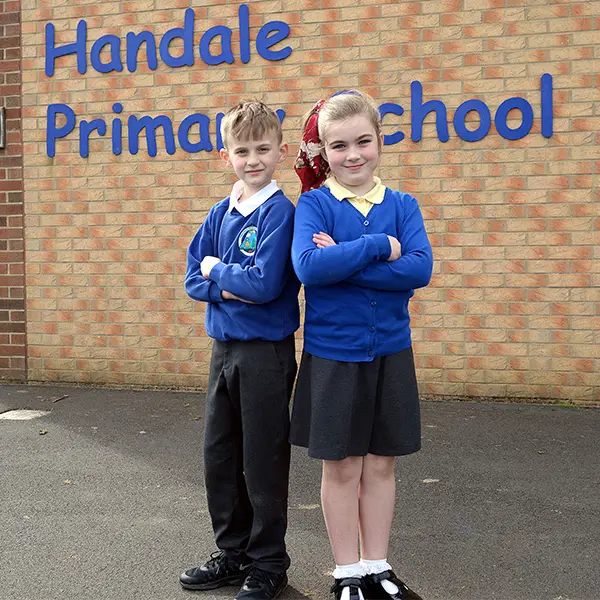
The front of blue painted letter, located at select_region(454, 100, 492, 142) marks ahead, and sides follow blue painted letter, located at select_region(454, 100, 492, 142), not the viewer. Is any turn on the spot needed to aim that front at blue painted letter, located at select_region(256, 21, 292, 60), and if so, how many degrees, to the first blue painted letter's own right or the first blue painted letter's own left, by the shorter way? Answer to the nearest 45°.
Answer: approximately 90° to the first blue painted letter's own right

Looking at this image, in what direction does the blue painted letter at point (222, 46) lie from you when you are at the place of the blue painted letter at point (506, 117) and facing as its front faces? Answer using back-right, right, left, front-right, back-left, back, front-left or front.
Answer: right

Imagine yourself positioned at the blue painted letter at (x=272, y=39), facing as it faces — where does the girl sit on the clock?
The girl is roughly at 12 o'clock from the blue painted letter.

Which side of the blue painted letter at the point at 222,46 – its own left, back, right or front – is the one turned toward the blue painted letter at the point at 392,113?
left

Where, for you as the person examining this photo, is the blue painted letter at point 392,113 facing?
facing the viewer

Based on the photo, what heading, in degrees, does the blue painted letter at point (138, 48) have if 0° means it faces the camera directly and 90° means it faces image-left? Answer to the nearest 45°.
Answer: approximately 0°

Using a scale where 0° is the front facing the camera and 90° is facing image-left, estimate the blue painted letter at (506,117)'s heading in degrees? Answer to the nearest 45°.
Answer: approximately 0°

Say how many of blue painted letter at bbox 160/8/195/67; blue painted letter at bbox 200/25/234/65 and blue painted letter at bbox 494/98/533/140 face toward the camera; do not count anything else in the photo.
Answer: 3

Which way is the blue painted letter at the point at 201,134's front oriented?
toward the camera

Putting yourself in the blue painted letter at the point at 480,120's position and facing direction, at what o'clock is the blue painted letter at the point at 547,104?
the blue painted letter at the point at 547,104 is roughly at 9 o'clock from the blue painted letter at the point at 480,120.

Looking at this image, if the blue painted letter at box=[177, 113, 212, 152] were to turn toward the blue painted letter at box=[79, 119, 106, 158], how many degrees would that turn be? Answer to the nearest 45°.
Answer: approximately 90° to its right

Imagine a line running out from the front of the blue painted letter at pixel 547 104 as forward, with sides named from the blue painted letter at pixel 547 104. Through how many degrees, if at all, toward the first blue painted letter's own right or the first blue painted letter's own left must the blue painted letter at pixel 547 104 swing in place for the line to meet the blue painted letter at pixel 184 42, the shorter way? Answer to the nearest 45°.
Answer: approximately 90° to the first blue painted letter's own right

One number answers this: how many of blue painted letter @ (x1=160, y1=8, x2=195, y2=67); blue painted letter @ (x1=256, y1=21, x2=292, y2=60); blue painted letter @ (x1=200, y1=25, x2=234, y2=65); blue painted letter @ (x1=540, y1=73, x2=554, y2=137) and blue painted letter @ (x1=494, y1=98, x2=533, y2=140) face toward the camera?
5

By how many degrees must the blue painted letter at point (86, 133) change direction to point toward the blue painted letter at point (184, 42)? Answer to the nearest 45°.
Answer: approximately 45° to its left

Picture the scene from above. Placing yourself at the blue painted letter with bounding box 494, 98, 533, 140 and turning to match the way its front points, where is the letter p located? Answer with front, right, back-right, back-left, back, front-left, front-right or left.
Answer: right

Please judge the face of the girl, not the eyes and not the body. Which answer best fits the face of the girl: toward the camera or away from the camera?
toward the camera

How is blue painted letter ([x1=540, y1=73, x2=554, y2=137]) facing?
toward the camera
